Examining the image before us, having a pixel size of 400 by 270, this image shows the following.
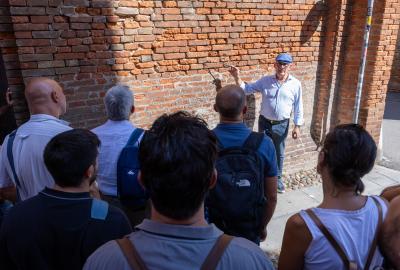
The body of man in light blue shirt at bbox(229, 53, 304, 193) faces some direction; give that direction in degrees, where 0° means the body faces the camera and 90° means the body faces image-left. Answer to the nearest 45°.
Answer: approximately 0°

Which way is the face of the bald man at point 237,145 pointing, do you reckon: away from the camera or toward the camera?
away from the camera

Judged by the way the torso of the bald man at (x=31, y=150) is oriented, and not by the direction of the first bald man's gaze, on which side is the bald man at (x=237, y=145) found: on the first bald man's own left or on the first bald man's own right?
on the first bald man's own right

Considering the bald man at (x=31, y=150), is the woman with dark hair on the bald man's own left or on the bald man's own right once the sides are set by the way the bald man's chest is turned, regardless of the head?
on the bald man's own right

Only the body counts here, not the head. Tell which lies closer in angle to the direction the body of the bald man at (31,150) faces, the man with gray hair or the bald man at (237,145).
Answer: the man with gray hair

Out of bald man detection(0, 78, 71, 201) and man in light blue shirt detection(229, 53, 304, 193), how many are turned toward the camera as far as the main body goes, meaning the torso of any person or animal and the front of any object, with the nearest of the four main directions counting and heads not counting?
1

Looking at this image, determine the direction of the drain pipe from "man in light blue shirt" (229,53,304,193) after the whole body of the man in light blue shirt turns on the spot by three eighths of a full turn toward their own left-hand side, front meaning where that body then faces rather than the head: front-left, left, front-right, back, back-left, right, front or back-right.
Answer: front

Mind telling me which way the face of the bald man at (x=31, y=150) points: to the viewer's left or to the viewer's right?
to the viewer's right

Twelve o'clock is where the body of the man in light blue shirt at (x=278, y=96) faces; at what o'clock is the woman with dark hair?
The woman with dark hair is roughly at 12 o'clock from the man in light blue shirt.

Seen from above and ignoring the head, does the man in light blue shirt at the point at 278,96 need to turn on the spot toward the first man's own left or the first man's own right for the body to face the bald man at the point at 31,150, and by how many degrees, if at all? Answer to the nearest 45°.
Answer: approximately 45° to the first man's own right

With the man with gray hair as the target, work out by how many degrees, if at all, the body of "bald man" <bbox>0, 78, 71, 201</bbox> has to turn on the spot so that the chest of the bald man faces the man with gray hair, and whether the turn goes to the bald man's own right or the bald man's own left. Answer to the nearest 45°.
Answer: approximately 45° to the bald man's own right

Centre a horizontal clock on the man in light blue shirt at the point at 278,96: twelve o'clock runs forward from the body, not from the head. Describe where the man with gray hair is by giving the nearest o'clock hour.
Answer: The man with gray hair is roughly at 1 o'clock from the man in light blue shirt.

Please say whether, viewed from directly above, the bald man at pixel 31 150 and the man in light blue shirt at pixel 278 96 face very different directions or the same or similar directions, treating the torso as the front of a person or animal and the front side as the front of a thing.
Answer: very different directions

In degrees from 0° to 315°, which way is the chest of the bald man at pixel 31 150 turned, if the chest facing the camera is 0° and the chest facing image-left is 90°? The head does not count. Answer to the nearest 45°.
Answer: approximately 225°
